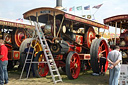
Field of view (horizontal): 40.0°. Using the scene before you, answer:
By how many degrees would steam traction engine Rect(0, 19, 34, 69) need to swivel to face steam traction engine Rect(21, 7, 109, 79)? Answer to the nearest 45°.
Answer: approximately 90° to its left

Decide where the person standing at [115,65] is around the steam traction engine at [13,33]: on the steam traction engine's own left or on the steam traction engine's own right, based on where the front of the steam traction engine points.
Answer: on the steam traction engine's own left

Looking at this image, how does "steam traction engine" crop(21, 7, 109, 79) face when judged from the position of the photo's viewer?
facing the viewer and to the left of the viewer

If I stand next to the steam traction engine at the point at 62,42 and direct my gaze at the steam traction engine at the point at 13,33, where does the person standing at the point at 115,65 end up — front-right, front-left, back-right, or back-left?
back-left

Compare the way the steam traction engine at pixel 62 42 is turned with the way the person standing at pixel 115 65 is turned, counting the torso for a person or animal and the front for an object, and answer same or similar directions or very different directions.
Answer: very different directions

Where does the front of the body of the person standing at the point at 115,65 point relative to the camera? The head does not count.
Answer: away from the camera

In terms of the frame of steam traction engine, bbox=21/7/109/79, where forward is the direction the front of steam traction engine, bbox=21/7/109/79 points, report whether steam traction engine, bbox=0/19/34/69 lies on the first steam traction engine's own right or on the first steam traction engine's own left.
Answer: on the first steam traction engine's own right

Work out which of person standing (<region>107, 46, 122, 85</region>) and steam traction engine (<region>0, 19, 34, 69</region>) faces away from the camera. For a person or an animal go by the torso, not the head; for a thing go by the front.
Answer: the person standing

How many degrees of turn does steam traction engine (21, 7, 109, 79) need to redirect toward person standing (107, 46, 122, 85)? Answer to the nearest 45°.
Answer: approximately 90° to its left

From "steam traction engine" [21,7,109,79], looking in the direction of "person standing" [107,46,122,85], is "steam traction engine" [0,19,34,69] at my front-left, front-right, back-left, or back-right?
back-right

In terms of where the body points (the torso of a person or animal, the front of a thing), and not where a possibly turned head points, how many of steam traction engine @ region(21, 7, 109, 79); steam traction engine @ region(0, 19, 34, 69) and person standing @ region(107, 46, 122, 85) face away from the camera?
1
